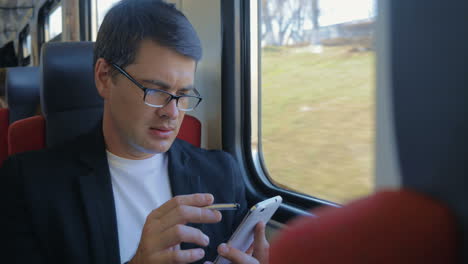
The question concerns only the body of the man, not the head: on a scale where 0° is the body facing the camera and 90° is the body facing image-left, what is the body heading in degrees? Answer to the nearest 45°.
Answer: approximately 315°
